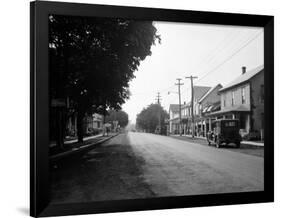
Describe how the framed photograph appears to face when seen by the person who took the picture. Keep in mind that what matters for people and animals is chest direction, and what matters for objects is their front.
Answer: facing the viewer and to the right of the viewer
